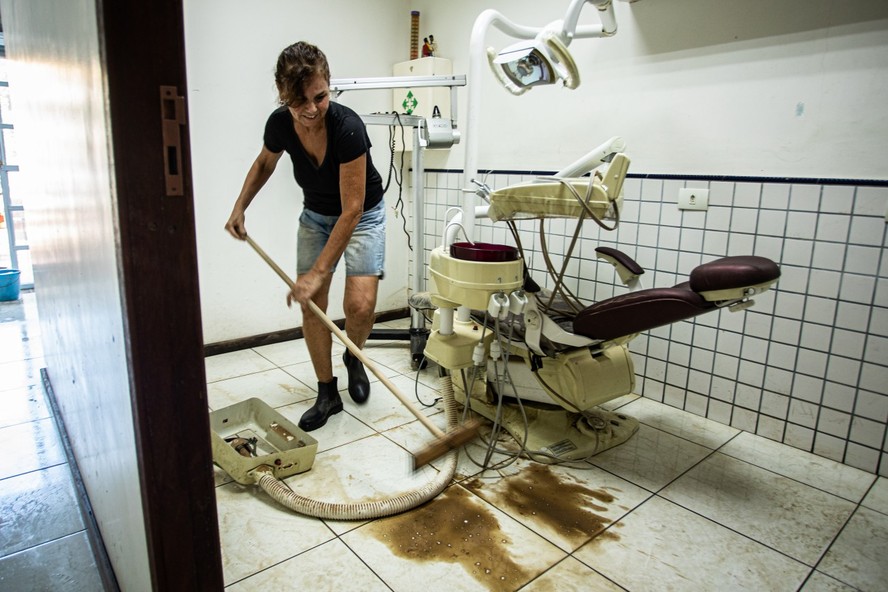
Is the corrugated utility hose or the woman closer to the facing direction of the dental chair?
the woman

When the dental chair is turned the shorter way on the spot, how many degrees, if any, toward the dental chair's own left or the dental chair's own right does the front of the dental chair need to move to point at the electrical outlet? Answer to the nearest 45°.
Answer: approximately 135° to the dental chair's own right

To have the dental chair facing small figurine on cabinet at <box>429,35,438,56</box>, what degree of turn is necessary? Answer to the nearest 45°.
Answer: approximately 45° to its right

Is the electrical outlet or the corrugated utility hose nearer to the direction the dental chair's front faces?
the corrugated utility hose

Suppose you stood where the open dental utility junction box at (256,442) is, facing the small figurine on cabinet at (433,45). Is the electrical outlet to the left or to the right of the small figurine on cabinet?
right

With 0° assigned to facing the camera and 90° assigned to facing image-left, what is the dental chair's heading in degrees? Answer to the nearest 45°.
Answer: approximately 90°

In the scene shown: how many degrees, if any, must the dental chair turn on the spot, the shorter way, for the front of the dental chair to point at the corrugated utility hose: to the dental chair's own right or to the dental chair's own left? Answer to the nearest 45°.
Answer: approximately 45° to the dental chair's own left
